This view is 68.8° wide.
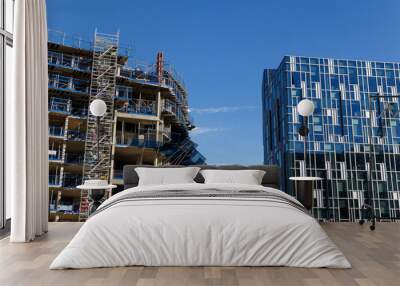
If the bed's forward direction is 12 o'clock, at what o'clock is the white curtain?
The white curtain is roughly at 4 o'clock from the bed.

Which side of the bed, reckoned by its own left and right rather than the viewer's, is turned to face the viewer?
front
